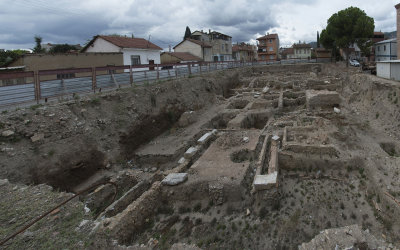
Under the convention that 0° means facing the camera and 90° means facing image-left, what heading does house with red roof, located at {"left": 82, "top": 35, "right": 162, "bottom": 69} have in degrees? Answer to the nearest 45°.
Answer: approximately 315°

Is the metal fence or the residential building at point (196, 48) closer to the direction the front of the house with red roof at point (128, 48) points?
the metal fence

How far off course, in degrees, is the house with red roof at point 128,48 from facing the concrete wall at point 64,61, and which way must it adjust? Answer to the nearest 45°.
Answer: approximately 90° to its right

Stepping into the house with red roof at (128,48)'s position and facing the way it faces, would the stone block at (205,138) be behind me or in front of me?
in front

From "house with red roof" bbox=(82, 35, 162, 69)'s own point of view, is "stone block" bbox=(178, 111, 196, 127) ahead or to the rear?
ahead

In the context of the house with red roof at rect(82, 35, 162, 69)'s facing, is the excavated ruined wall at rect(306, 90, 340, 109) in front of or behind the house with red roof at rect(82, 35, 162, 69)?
in front

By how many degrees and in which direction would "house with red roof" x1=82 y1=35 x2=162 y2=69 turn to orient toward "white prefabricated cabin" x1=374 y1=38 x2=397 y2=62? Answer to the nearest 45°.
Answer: approximately 45° to its left

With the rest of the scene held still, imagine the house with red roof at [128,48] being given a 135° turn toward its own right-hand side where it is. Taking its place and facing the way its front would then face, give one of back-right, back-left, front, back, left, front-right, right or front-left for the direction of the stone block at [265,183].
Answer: left
